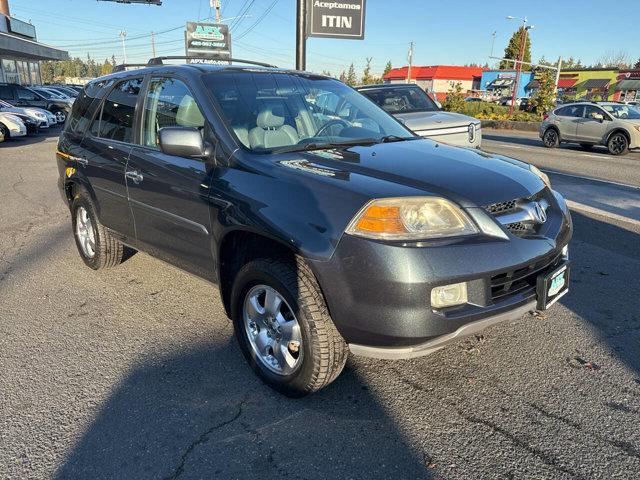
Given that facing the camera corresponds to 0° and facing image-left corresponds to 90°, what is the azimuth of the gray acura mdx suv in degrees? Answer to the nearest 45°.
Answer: approximately 315°

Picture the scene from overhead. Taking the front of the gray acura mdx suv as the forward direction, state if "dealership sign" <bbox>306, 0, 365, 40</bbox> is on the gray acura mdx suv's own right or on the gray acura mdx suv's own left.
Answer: on the gray acura mdx suv's own left

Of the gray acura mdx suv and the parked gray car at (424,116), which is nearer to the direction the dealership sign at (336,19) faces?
the gray acura mdx suv

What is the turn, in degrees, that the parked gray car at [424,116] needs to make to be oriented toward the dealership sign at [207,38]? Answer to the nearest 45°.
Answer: approximately 180°

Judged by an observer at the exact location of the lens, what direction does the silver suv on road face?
facing the viewer and to the right of the viewer

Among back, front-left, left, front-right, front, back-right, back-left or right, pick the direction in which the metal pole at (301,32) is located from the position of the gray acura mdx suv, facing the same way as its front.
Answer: back-left

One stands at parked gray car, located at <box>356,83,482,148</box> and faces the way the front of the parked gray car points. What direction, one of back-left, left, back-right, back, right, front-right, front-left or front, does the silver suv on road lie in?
left

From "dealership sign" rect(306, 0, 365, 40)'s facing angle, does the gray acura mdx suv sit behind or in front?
in front

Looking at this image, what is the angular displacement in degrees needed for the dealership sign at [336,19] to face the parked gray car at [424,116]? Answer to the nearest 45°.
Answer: approximately 45° to its left

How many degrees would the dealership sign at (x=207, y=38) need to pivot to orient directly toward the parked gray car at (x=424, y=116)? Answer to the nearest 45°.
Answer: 0° — it already faces it
